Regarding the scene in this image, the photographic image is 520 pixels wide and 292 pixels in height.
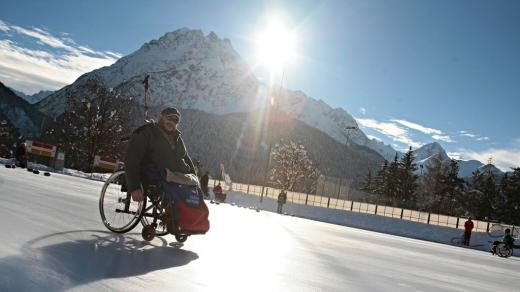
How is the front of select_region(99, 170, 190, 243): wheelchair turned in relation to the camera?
facing the viewer and to the right of the viewer

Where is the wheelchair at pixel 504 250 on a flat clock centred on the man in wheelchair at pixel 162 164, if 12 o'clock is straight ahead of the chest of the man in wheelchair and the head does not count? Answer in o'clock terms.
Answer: The wheelchair is roughly at 9 o'clock from the man in wheelchair.

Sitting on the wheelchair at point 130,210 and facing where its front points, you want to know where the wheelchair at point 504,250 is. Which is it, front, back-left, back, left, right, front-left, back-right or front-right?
left

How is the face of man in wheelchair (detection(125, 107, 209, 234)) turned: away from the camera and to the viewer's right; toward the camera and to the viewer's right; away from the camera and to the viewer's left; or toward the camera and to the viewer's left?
toward the camera and to the viewer's right

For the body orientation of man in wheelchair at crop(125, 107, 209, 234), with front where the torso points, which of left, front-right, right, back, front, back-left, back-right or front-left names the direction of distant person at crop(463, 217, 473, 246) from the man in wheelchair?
left

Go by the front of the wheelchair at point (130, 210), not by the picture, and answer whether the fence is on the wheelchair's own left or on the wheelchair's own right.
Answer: on the wheelchair's own left

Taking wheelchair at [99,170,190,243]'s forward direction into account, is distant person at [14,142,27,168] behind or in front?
behind
